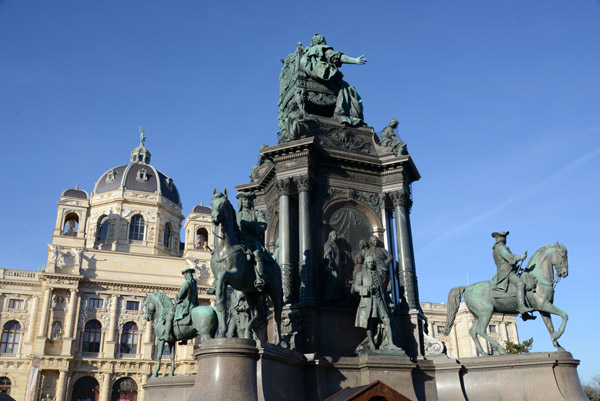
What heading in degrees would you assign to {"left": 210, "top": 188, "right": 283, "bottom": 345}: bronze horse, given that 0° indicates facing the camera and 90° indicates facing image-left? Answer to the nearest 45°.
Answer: approximately 45°

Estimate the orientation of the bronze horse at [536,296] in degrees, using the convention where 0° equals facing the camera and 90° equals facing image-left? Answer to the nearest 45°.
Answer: approximately 270°

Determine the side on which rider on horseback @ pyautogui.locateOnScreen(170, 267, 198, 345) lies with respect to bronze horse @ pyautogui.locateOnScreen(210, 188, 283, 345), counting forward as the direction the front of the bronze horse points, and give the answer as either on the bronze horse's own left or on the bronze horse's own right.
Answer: on the bronze horse's own right

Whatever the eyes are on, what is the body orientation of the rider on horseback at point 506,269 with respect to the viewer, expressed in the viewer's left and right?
facing to the right of the viewer

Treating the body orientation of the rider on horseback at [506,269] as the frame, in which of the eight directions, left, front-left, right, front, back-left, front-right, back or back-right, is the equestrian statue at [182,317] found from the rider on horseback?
back

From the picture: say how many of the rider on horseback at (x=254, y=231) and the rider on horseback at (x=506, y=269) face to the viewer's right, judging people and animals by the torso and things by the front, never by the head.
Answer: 1

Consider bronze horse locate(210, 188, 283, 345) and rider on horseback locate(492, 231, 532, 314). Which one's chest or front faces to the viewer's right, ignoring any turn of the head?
the rider on horseback

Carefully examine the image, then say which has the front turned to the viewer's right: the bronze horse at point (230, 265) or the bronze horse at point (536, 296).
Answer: the bronze horse at point (536, 296)

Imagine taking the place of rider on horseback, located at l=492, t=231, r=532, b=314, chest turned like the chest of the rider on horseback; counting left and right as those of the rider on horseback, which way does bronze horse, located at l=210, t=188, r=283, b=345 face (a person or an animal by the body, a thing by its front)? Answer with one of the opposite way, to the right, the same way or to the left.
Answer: to the right

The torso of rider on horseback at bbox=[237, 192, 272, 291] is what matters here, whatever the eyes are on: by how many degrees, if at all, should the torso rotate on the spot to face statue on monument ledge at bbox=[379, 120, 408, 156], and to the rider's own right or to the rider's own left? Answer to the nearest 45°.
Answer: approximately 180°
